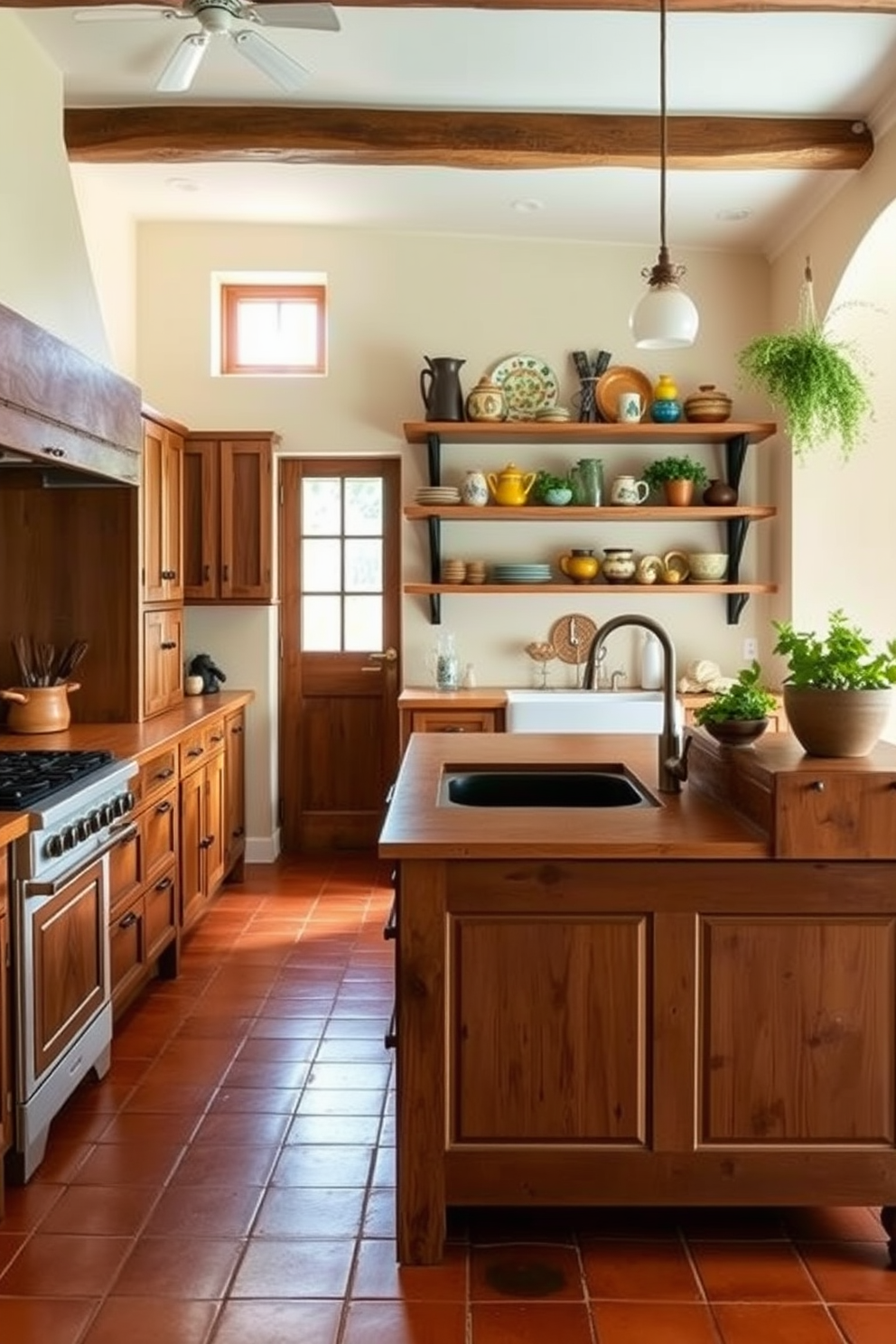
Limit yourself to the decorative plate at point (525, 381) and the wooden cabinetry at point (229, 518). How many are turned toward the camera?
2

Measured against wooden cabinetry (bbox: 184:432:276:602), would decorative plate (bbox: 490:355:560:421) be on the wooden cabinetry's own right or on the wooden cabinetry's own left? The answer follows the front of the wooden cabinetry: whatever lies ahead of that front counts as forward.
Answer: on the wooden cabinetry's own left

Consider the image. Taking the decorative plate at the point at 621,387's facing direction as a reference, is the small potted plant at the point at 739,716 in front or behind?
in front

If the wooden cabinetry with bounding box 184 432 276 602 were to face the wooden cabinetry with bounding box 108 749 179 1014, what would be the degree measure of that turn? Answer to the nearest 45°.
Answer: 0° — it already faces it

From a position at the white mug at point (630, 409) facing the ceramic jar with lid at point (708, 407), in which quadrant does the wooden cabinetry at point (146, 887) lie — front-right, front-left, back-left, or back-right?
back-right

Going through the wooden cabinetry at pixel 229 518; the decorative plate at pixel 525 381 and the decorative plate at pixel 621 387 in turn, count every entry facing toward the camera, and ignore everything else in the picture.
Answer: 3

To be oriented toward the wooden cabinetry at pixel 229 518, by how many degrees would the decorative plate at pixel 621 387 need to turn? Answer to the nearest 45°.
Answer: approximately 90° to its right

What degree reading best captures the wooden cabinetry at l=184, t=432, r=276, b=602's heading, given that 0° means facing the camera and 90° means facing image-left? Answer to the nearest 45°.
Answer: approximately 0°

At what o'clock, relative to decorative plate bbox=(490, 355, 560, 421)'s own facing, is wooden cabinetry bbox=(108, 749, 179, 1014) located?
The wooden cabinetry is roughly at 1 o'clock from the decorative plate.

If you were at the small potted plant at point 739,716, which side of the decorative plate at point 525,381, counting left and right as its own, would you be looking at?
front

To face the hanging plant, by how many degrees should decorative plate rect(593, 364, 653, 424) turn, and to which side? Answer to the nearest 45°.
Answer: approximately 45° to its left
